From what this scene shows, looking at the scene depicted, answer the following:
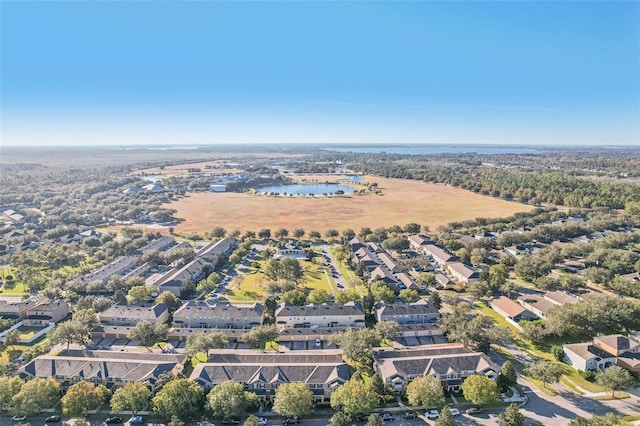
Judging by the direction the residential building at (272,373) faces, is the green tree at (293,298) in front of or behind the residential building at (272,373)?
behind

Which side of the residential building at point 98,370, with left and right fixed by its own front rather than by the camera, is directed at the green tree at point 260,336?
left

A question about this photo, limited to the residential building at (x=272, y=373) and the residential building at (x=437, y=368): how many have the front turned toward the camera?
2

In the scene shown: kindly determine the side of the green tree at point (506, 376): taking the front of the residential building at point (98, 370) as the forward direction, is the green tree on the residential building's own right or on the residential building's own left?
on the residential building's own left

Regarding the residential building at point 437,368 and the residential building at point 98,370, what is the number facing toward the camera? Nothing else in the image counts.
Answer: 2

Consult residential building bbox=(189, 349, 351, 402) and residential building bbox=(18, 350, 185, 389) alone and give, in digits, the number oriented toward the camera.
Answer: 2

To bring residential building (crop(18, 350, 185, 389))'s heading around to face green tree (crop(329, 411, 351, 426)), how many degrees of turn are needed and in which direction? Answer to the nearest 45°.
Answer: approximately 45° to its left

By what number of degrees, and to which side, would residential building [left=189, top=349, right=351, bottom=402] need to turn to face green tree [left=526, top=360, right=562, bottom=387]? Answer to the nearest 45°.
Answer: approximately 90° to its left

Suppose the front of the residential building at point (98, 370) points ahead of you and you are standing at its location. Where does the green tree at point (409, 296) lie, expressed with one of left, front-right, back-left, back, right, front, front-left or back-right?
left

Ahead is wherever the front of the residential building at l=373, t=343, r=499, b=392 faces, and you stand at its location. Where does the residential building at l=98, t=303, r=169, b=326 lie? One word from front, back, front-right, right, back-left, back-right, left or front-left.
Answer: right
